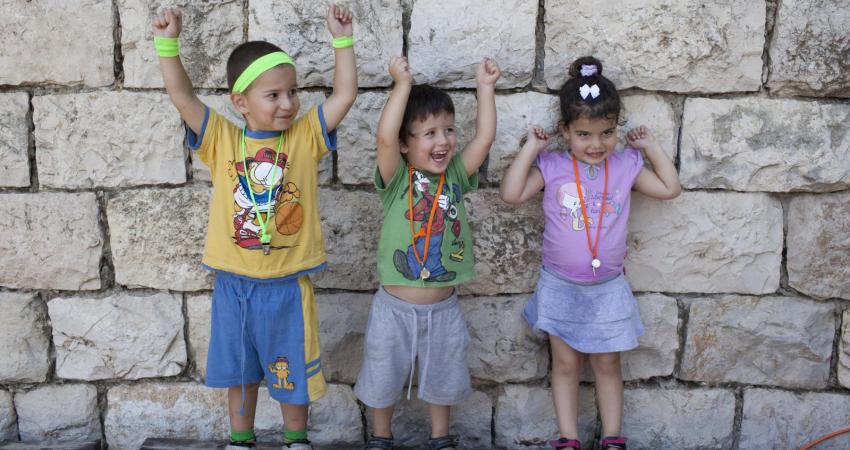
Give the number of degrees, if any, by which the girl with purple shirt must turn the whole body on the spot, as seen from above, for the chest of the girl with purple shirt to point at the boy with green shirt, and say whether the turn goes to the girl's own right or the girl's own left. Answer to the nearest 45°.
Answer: approximately 45° to the girl's own right

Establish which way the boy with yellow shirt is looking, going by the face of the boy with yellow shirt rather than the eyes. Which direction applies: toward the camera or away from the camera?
toward the camera

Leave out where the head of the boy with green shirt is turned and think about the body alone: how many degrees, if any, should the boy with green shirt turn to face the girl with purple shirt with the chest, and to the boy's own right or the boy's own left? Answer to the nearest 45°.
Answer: approximately 90° to the boy's own left

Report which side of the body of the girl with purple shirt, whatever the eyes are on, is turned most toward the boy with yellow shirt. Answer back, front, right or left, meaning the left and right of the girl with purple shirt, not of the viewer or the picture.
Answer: right

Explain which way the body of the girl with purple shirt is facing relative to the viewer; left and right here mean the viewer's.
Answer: facing the viewer

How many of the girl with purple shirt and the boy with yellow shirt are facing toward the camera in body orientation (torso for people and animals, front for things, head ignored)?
2

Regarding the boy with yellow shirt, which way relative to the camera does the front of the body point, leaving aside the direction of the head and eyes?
toward the camera

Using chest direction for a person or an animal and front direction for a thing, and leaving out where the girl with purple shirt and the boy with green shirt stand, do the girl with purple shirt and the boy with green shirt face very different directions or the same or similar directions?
same or similar directions

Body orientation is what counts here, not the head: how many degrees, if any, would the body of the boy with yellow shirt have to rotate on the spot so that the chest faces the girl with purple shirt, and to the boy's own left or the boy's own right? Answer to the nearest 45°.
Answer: approximately 90° to the boy's own left

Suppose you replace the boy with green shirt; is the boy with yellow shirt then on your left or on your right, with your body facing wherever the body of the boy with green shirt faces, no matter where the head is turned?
on your right
